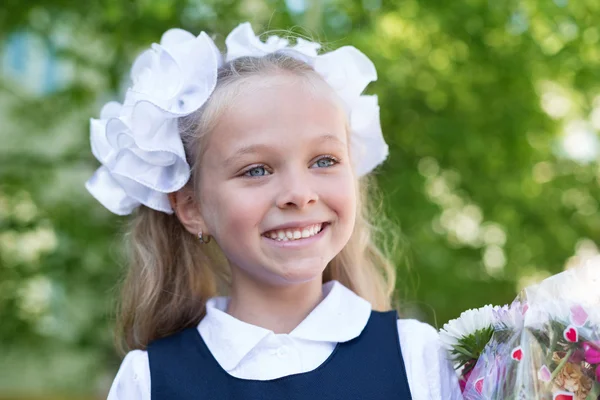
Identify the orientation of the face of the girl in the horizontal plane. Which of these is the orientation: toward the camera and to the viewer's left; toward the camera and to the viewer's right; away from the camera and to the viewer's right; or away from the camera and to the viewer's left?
toward the camera and to the viewer's right

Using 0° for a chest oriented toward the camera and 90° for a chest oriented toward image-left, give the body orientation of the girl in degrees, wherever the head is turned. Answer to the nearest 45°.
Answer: approximately 0°
